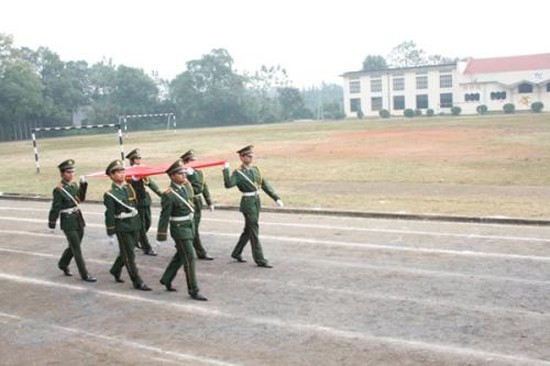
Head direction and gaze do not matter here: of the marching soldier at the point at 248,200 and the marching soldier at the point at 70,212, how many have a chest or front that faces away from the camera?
0

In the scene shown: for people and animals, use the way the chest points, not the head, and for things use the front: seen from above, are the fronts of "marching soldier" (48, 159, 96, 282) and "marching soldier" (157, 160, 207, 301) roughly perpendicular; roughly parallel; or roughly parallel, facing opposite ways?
roughly parallel

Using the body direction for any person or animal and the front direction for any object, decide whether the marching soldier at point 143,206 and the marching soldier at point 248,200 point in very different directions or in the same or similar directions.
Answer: same or similar directions

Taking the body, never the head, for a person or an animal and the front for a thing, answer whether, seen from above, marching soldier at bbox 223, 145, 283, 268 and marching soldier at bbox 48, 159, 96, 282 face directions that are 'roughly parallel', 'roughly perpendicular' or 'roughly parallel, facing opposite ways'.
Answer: roughly parallel

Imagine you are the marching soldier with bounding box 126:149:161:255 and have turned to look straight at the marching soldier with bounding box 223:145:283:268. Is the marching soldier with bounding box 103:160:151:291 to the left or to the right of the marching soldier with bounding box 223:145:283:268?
right

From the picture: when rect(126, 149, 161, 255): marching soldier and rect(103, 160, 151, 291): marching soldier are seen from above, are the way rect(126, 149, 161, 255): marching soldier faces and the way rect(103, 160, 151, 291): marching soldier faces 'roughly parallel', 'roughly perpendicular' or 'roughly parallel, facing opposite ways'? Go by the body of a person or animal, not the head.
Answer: roughly parallel

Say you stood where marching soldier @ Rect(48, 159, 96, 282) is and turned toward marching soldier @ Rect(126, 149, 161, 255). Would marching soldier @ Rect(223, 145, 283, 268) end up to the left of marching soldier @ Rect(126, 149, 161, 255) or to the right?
right
